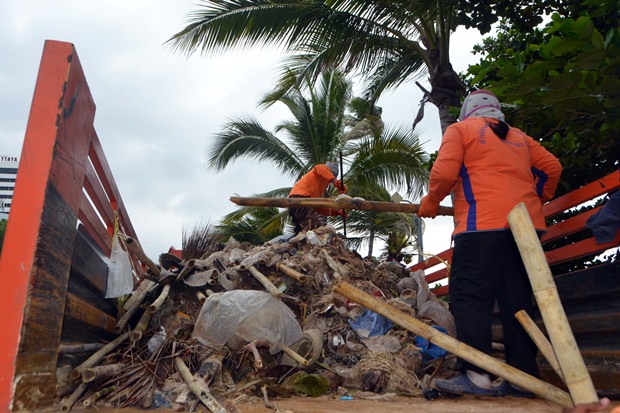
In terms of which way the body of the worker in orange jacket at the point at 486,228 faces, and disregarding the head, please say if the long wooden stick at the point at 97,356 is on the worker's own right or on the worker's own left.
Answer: on the worker's own left

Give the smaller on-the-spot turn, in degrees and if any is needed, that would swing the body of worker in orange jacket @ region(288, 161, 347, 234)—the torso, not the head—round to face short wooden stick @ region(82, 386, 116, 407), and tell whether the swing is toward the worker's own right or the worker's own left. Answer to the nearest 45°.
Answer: approximately 90° to the worker's own right

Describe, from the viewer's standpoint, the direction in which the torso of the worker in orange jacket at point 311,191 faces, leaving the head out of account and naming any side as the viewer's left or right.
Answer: facing to the right of the viewer

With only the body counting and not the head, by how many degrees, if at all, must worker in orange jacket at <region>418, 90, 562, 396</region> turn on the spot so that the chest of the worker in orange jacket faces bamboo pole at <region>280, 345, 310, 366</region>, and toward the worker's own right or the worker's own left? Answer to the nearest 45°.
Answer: approximately 45° to the worker's own left

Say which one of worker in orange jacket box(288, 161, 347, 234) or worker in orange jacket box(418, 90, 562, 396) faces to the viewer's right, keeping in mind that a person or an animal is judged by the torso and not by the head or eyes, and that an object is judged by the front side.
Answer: worker in orange jacket box(288, 161, 347, 234)

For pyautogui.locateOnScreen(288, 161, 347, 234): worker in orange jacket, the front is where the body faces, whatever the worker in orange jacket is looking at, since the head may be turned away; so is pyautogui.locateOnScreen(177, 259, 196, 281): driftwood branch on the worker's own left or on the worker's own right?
on the worker's own right

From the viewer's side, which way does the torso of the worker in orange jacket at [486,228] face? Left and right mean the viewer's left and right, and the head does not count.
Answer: facing away from the viewer and to the left of the viewer

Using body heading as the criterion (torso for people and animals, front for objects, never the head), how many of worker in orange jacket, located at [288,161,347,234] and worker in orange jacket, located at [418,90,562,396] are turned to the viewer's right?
1
